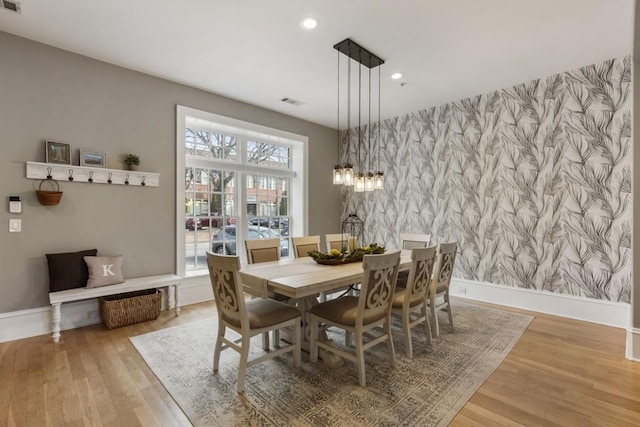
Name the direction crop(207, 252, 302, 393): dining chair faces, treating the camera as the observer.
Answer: facing away from the viewer and to the right of the viewer

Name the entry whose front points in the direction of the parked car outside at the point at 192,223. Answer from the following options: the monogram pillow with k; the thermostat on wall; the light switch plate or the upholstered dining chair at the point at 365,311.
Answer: the upholstered dining chair

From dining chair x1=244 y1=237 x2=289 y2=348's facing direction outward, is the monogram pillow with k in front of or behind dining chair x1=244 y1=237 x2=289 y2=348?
behind

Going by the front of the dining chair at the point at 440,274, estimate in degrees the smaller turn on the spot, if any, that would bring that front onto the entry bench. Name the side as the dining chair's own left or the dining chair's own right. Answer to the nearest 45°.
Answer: approximately 45° to the dining chair's own left

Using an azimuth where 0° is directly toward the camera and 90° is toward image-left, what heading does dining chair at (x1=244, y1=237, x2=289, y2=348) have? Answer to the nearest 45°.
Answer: approximately 315°

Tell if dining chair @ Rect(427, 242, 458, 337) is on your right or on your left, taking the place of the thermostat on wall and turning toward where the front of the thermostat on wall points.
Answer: on your left

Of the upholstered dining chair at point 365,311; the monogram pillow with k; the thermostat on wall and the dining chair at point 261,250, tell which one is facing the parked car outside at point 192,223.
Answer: the upholstered dining chair

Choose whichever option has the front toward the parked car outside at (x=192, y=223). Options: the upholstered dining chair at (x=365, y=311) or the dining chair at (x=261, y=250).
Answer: the upholstered dining chair
